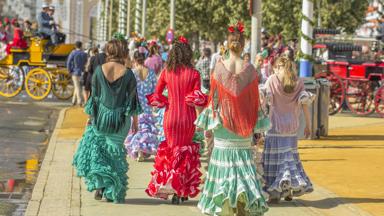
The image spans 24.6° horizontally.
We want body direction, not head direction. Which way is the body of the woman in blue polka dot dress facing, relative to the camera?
away from the camera

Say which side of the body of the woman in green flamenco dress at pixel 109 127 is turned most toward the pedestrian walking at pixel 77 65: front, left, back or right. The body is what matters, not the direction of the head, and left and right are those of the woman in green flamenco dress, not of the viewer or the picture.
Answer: front

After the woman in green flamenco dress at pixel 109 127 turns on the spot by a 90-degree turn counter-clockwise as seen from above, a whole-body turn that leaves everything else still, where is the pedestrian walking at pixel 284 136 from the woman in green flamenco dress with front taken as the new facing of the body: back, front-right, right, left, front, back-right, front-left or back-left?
back

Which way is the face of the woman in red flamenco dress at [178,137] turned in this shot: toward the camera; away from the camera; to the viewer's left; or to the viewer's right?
away from the camera

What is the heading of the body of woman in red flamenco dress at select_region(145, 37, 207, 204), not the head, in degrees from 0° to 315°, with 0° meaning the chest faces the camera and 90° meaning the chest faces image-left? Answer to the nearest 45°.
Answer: approximately 180°

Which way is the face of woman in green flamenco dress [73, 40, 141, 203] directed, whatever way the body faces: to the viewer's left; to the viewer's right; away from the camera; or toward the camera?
away from the camera

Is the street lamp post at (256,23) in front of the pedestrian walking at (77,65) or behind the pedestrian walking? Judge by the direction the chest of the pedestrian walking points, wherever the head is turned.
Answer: in front

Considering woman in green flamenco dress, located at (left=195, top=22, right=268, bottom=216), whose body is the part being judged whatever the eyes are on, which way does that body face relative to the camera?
away from the camera

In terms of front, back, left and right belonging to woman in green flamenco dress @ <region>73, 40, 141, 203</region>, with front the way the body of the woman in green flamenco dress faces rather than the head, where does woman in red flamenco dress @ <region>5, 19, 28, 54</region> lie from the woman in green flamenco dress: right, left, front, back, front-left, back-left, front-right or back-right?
front

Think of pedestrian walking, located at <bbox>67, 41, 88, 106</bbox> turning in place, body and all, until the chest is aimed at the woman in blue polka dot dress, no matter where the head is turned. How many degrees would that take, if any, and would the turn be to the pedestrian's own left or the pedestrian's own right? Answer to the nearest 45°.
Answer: approximately 180°
